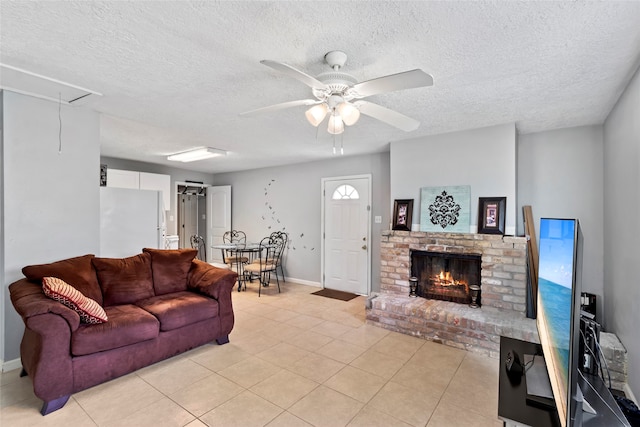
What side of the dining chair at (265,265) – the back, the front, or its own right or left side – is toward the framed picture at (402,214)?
back

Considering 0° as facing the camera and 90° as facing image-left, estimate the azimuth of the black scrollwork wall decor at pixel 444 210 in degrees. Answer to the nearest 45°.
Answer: approximately 0°

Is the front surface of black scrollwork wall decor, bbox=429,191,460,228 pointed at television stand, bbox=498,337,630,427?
yes

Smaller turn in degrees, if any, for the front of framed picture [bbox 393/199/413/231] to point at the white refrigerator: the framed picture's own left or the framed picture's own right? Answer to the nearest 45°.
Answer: approximately 45° to the framed picture's own right

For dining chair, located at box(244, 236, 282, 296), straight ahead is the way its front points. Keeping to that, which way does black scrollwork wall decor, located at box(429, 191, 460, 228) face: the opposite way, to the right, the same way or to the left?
to the left

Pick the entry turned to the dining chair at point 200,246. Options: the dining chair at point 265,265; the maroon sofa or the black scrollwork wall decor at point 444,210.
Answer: the dining chair at point 265,265

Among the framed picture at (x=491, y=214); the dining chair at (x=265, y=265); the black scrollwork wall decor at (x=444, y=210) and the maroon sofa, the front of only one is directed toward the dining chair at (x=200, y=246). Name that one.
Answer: the dining chair at (x=265, y=265)

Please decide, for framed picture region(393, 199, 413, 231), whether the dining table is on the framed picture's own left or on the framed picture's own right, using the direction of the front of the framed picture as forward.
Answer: on the framed picture's own right

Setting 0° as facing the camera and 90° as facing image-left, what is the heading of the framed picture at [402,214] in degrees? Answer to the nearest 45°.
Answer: approximately 45°
